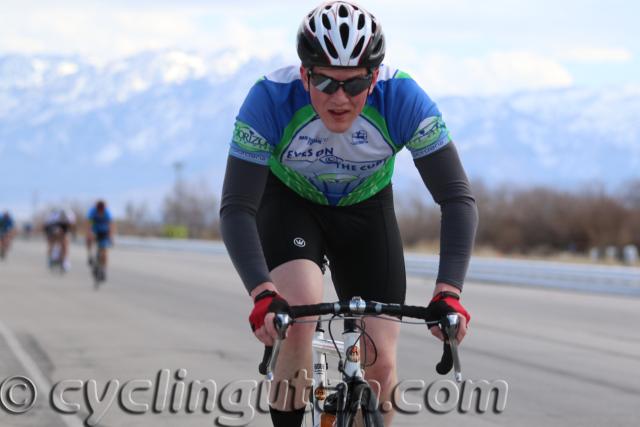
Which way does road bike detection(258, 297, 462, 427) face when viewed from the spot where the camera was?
facing the viewer

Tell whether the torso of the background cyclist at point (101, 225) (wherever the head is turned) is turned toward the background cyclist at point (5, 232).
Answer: no

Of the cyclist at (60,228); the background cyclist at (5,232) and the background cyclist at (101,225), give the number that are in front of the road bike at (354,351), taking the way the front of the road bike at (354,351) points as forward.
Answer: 0

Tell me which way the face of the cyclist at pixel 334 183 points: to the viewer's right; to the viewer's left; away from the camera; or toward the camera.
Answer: toward the camera

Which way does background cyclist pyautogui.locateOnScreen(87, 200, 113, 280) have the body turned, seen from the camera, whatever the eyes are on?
toward the camera

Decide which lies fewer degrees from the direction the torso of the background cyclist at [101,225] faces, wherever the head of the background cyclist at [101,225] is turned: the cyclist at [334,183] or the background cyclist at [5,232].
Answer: the cyclist

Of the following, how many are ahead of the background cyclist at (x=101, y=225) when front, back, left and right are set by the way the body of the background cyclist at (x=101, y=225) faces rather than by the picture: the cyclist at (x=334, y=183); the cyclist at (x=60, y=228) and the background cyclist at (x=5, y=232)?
1

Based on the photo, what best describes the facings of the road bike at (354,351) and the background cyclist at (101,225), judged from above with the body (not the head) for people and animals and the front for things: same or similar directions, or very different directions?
same or similar directions

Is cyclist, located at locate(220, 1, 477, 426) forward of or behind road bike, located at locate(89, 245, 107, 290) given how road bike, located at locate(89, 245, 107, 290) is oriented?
forward

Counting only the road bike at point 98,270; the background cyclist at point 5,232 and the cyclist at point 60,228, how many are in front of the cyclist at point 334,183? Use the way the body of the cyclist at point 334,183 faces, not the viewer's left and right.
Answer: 0

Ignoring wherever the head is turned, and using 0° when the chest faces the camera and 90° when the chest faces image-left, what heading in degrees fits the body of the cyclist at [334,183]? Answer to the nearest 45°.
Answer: approximately 0°

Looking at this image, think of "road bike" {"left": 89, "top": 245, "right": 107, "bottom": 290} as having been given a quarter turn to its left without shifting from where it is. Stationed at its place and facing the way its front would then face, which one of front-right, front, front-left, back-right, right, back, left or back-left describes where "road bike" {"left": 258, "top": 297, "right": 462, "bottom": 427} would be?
right
